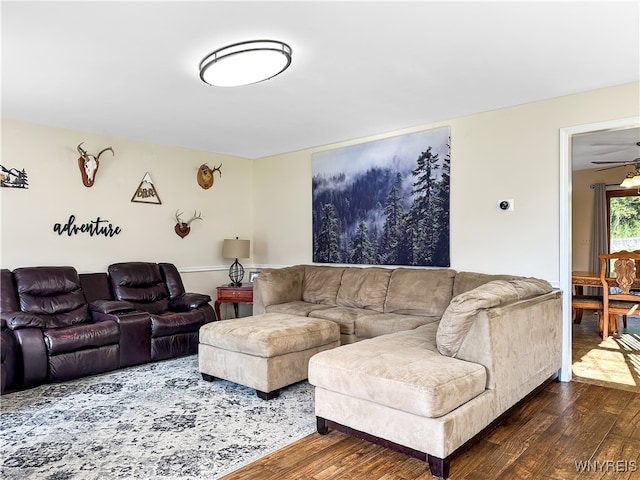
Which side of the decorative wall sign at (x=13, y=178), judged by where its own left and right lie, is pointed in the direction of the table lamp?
left

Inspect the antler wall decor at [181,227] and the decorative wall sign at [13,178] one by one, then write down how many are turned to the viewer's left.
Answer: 0

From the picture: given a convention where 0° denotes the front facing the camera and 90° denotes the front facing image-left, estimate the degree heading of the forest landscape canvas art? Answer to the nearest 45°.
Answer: approximately 45°

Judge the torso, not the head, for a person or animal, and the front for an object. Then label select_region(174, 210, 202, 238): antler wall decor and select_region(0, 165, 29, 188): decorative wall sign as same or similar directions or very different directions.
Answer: same or similar directions

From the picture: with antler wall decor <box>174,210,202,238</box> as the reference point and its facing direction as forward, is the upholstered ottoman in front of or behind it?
in front

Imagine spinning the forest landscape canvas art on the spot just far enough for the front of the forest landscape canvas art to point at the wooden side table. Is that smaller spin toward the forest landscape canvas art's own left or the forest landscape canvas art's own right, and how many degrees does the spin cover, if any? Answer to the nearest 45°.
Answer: approximately 45° to the forest landscape canvas art's own right

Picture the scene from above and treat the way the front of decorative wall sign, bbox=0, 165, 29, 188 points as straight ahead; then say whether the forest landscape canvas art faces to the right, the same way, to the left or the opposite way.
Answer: to the right

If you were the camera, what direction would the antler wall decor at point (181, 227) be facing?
facing the viewer and to the right of the viewer

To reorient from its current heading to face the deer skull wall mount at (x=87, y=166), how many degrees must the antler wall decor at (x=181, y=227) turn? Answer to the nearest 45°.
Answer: approximately 90° to its right

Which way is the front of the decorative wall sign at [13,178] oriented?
toward the camera

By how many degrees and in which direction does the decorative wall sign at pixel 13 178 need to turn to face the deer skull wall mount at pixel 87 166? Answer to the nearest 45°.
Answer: approximately 90° to its left

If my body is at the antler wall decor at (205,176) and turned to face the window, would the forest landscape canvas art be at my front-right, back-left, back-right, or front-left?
front-right

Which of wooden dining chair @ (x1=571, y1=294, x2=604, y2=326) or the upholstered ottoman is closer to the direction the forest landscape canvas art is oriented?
the upholstered ottoman

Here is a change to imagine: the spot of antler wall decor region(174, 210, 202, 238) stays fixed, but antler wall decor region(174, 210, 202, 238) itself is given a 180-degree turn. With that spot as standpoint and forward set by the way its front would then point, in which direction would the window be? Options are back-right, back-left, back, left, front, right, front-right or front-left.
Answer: back-right

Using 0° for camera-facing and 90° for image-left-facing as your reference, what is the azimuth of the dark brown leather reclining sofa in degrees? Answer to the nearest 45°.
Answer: approximately 315°

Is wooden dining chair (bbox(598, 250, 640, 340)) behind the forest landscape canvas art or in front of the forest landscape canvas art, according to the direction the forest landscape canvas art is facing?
behind

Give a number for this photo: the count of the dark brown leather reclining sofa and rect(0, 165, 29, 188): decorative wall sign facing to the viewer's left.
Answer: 0
